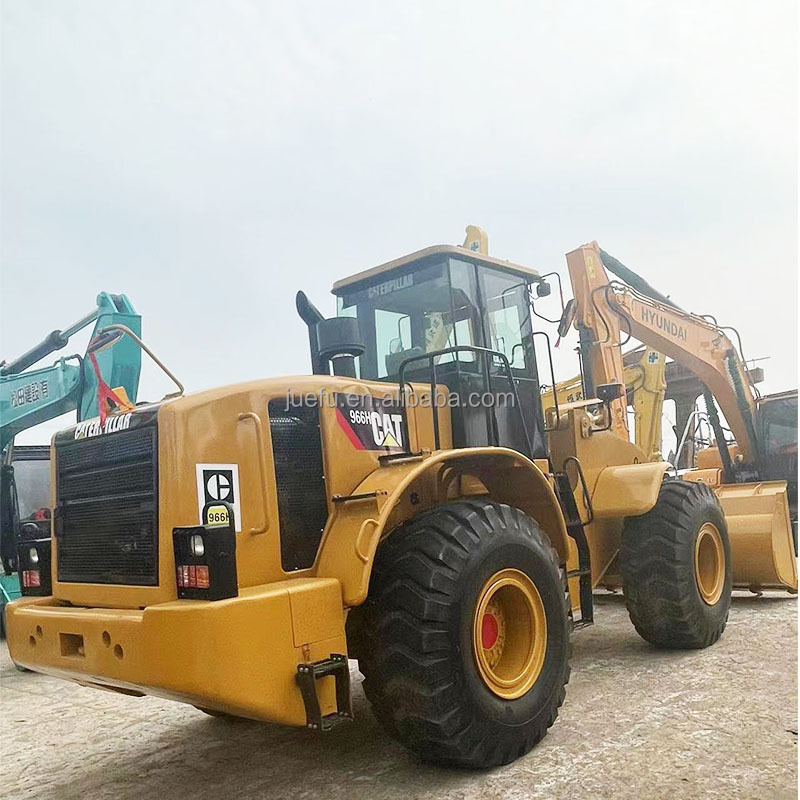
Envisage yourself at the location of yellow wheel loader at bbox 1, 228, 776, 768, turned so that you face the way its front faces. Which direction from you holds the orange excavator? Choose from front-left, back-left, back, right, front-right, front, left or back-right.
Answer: front

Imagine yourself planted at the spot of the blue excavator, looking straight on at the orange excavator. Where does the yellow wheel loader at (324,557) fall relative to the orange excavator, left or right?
right

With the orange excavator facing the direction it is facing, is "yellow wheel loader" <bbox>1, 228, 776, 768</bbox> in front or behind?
in front

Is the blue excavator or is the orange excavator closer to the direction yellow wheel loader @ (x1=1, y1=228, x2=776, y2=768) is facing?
the orange excavator

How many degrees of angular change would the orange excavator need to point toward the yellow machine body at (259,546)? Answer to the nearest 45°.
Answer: approximately 45° to its left

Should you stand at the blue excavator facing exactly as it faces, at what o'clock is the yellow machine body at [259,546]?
The yellow machine body is roughly at 1 o'clock from the blue excavator.

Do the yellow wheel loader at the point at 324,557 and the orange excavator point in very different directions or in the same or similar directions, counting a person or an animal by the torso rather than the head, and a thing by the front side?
very different directions

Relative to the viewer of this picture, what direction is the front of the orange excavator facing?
facing the viewer and to the left of the viewer

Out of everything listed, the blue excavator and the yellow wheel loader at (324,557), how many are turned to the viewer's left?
0

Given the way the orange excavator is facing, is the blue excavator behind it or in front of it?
in front

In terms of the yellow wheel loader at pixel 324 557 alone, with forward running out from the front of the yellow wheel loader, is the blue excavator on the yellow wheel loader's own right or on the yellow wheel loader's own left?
on the yellow wheel loader's own left

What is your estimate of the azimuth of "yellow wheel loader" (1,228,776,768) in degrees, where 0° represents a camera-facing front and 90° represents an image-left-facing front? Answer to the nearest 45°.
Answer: approximately 225°
